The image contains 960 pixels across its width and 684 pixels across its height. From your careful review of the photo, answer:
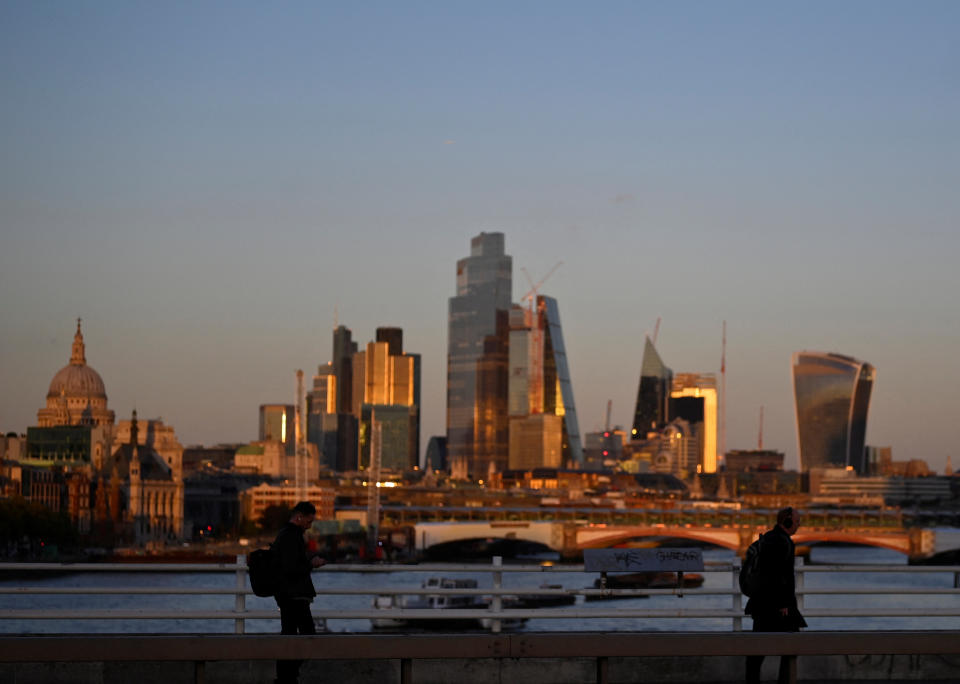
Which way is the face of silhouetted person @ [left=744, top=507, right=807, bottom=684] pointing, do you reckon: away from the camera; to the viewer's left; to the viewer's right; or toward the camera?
to the viewer's right

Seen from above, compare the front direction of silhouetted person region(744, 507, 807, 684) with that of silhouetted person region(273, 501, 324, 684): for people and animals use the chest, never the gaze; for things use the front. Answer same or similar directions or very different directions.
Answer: same or similar directions

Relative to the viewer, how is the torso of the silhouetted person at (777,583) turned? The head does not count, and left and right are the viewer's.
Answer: facing to the right of the viewer

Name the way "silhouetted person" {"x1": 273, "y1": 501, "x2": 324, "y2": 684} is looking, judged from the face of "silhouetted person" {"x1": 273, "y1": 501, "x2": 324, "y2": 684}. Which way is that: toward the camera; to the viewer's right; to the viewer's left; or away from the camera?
to the viewer's right

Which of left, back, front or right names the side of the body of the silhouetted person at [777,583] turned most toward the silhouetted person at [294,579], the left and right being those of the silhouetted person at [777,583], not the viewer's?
back

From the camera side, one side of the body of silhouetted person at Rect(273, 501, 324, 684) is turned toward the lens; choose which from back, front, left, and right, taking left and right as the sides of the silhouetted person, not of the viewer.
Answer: right

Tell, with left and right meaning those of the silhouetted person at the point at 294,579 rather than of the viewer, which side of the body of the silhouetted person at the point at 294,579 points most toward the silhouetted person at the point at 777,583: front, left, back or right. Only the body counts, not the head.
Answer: front

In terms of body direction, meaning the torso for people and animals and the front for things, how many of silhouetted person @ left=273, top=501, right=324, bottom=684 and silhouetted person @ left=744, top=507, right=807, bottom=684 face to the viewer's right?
2
